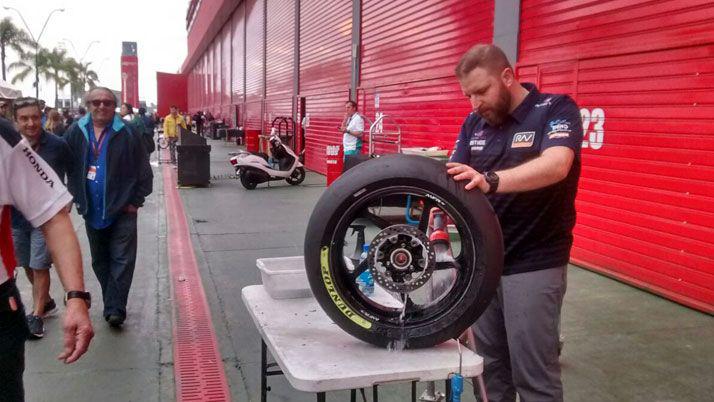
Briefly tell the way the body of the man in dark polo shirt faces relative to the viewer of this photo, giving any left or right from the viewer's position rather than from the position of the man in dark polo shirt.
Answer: facing the viewer and to the left of the viewer

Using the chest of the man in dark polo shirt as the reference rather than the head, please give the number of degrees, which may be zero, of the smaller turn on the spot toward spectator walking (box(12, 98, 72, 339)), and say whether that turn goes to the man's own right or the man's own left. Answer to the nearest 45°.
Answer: approximately 45° to the man's own right

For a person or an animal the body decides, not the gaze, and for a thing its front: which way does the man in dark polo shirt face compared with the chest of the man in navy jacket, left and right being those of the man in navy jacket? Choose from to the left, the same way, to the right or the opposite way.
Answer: to the right

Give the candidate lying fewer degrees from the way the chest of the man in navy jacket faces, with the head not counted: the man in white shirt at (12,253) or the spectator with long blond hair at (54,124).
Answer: the man in white shirt

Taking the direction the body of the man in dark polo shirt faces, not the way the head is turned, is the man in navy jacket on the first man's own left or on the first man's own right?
on the first man's own right

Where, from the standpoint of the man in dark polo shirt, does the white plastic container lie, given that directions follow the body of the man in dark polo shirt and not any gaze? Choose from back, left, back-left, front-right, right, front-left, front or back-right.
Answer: front-right

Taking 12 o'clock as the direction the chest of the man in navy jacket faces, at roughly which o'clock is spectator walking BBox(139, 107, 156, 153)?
The spectator walking is roughly at 6 o'clock from the man in navy jacket.

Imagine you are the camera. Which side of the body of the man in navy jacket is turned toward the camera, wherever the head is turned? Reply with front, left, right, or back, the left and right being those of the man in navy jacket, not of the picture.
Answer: front

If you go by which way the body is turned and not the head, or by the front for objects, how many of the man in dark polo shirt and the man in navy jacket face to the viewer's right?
0

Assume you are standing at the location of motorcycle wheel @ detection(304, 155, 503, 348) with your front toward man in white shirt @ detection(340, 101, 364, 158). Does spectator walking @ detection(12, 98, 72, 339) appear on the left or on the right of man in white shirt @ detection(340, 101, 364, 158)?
left

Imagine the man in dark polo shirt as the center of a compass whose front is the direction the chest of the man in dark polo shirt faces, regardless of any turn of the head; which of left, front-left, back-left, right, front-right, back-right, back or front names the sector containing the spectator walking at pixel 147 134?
right

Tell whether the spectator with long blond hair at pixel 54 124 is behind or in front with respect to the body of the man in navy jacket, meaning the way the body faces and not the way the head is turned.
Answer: behind
